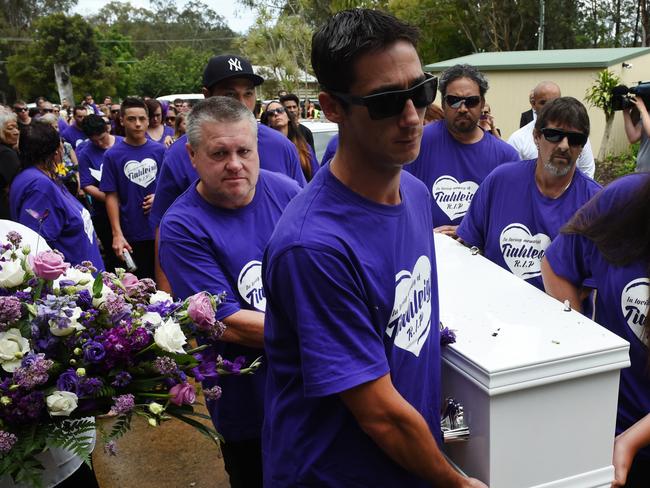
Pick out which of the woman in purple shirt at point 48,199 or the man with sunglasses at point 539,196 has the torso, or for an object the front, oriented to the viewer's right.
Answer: the woman in purple shirt

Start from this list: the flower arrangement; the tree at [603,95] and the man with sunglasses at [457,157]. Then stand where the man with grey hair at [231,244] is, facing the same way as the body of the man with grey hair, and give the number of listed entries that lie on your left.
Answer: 2

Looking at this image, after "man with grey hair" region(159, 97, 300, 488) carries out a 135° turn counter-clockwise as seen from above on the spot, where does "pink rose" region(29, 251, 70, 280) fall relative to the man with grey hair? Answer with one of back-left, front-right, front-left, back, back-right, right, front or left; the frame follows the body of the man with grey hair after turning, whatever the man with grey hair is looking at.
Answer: back-left

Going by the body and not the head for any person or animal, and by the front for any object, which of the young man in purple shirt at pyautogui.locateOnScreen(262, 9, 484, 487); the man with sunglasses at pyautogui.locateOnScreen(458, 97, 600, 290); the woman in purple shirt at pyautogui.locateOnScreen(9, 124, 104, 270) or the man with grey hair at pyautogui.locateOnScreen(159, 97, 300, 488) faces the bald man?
the woman in purple shirt

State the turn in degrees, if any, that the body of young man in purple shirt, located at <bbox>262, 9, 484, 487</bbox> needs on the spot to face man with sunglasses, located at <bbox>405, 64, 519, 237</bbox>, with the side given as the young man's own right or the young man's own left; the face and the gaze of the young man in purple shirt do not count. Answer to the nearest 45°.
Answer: approximately 135° to the young man's own left

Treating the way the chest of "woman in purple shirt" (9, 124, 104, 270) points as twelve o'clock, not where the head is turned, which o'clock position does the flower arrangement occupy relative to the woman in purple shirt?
The flower arrangement is roughly at 3 o'clock from the woman in purple shirt.

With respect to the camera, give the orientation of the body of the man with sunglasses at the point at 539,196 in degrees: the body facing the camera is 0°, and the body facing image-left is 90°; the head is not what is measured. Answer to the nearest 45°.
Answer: approximately 0°

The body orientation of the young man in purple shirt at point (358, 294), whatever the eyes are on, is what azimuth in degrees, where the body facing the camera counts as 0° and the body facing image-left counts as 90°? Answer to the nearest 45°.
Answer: approximately 315°
